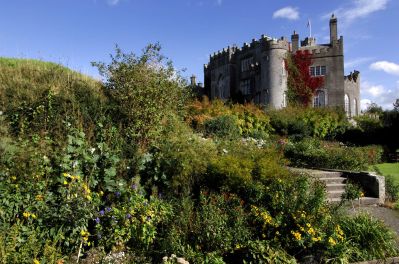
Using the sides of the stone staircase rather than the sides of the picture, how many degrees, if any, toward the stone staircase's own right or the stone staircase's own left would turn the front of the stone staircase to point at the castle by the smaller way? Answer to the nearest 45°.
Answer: approximately 180°

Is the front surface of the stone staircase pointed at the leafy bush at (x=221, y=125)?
no

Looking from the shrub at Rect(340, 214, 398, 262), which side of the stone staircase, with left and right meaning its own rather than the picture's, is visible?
front

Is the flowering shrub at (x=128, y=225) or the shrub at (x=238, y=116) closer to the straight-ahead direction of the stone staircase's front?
the flowering shrub

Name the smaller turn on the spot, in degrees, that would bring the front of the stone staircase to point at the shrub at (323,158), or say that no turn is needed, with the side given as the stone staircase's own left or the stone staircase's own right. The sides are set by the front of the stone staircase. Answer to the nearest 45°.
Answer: approximately 180°

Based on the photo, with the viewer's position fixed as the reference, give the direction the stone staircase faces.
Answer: facing the viewer

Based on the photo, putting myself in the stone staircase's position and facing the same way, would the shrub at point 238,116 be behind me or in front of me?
behind

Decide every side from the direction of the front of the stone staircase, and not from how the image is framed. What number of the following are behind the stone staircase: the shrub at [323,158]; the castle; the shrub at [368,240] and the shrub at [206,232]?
2

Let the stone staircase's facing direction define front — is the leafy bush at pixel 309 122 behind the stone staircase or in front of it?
behind

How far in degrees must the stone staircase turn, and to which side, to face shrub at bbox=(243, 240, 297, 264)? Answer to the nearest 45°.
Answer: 0° — it already faces it

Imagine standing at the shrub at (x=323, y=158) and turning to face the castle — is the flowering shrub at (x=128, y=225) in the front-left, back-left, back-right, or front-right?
back-left

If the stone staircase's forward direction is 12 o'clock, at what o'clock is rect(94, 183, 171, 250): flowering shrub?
The flowering shrub is roughly at 1 o'clock from the stone staircase.

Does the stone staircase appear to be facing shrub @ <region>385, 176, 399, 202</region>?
no

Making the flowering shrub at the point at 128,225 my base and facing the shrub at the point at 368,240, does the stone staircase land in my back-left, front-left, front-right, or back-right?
front-left
